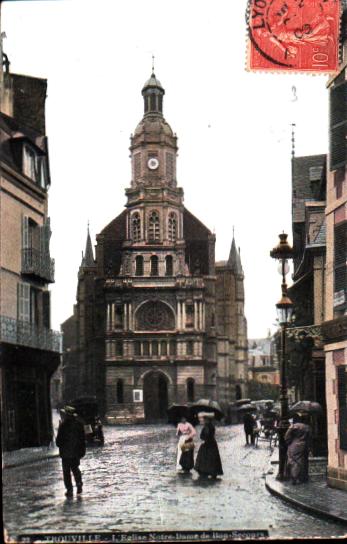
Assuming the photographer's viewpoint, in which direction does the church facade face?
facing the viewer

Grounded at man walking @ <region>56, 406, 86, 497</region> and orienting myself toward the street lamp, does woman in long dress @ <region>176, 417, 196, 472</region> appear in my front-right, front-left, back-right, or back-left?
front-left
